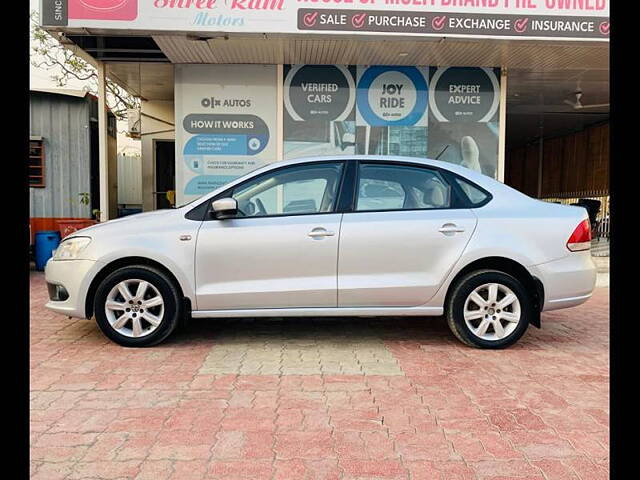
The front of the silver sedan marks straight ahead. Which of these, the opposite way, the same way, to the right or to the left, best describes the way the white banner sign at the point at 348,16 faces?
to the left

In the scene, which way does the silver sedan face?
to the viewer's left

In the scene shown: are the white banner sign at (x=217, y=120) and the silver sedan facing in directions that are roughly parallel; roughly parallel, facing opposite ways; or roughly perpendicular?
roughly perpendicular

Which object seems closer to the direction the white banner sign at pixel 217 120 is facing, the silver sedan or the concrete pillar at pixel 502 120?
the silver sedan

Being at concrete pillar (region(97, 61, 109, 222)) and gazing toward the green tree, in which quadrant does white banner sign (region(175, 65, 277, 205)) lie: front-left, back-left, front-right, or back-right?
back-right

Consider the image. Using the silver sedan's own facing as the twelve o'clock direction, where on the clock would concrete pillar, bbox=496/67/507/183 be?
The concrete pillar is roughly at 4 o'clock from the silver sedan.

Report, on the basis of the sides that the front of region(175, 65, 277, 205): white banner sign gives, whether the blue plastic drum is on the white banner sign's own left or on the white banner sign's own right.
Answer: on the white banner sign's own right

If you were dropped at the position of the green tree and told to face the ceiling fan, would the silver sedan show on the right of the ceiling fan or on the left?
right
